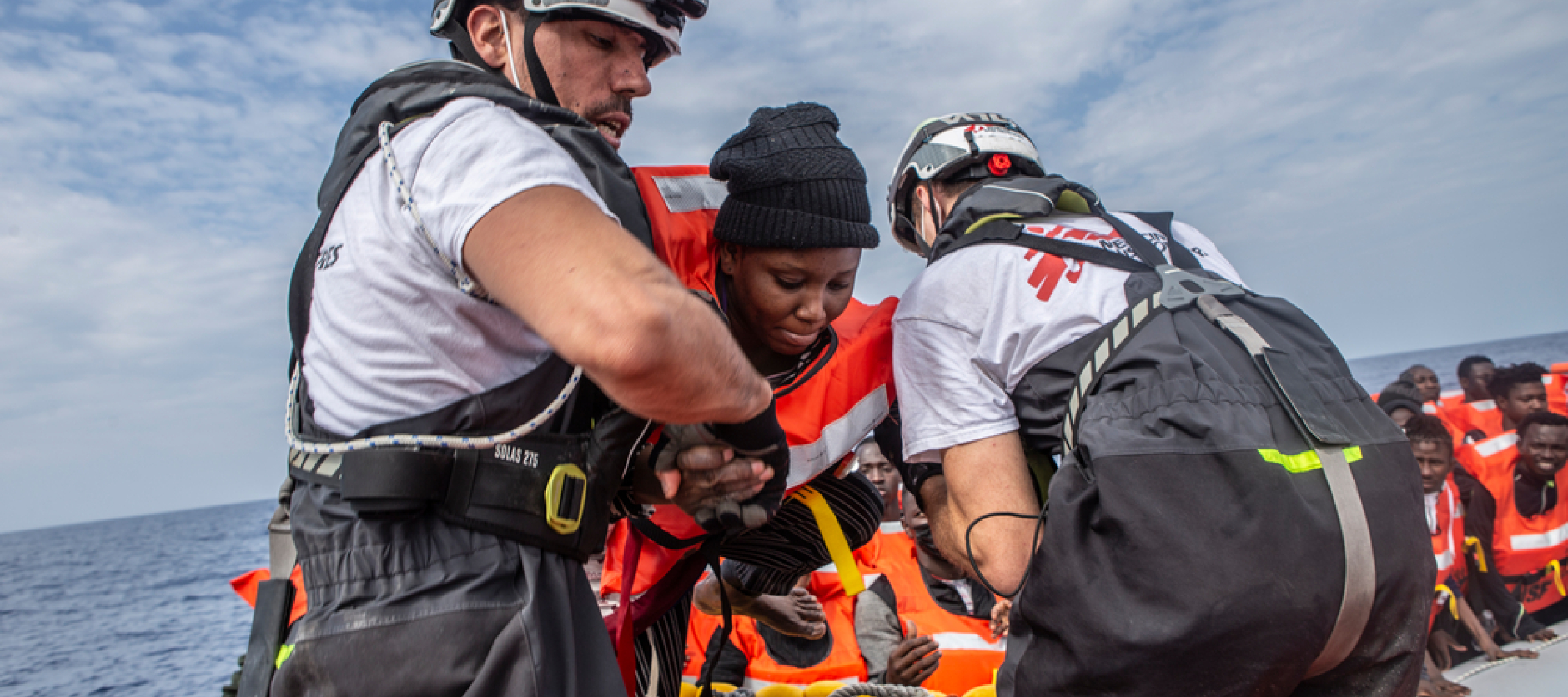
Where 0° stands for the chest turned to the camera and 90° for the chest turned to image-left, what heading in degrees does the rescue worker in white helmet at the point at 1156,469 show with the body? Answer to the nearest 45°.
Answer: approximately 135°

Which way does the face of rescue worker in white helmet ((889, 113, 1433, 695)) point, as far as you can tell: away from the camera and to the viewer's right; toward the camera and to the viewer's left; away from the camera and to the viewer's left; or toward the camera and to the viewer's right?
away from the camera and to the viewer's left

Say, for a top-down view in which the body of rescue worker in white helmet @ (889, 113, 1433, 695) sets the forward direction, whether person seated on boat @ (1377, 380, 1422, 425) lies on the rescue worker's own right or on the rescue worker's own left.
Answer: on the rescue worker's own right

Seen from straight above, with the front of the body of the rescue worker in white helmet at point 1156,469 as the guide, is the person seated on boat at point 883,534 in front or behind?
in front

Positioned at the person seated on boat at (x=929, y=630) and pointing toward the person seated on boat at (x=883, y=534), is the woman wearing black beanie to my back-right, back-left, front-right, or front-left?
back-left
